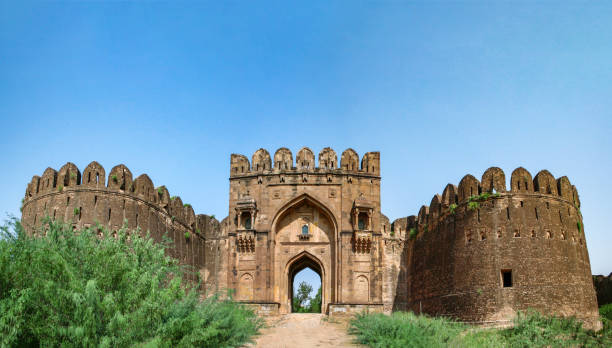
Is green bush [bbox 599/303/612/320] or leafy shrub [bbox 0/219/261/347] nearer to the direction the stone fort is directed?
the leafy shrub

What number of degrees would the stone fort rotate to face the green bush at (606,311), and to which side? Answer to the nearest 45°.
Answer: approximately 90° to its left

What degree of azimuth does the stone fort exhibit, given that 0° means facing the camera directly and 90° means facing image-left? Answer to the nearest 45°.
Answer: approximately 0°

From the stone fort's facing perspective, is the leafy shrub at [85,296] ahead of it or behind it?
ahead

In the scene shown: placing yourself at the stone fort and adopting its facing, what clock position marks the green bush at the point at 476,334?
The green bush is roughly at 11 o'clock from the stone fort.

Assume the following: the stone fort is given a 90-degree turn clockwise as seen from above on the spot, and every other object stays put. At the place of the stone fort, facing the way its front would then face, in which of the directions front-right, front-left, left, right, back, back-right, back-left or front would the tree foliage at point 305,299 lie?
right
